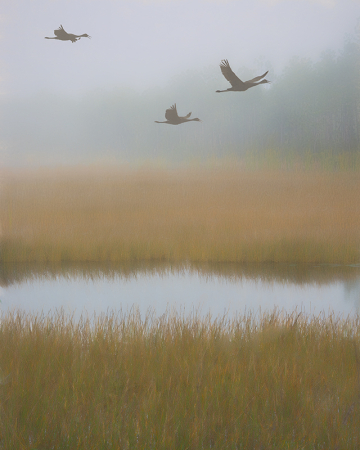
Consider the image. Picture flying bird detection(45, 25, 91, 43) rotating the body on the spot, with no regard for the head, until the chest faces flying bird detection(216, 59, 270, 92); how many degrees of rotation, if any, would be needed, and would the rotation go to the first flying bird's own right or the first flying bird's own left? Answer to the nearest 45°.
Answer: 0° — it already faces it

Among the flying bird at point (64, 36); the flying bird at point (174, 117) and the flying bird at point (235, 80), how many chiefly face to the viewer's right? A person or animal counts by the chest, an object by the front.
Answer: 3

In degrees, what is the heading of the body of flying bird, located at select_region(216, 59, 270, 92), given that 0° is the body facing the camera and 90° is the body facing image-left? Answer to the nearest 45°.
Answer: approximately 270°

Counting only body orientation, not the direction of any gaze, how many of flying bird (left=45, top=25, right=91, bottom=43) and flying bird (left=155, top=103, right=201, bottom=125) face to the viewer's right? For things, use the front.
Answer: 2

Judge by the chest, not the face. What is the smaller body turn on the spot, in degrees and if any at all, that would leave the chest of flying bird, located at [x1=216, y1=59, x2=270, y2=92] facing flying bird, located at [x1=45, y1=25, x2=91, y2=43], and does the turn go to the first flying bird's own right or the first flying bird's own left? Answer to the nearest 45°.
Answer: approximately 180°

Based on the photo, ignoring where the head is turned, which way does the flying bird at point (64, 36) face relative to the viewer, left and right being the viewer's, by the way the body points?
facing to the right of the viewer

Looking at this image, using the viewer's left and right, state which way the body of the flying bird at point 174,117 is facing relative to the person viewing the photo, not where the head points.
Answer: facing to the right of the viewer
